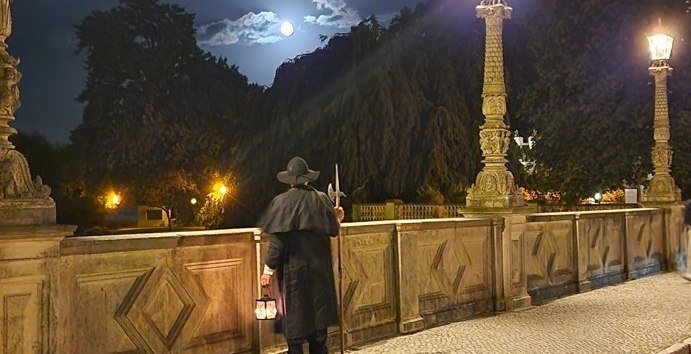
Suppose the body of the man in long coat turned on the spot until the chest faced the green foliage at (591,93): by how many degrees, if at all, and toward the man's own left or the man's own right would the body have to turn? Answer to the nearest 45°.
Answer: approximately 45° to the man's own right

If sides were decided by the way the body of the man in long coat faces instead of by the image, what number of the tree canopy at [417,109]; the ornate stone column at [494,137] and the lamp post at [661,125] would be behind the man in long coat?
0

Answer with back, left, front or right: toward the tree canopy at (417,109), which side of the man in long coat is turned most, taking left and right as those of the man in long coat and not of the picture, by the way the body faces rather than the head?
front

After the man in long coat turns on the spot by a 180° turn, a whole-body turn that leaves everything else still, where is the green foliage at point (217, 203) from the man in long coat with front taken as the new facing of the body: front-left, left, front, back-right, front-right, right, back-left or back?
back

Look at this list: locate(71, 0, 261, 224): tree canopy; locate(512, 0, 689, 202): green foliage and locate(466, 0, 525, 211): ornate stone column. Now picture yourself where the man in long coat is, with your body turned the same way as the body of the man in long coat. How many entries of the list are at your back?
0

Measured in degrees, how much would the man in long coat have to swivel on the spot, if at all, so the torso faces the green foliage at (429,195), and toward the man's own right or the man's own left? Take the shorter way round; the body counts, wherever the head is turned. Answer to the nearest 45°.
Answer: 0° — they already face it

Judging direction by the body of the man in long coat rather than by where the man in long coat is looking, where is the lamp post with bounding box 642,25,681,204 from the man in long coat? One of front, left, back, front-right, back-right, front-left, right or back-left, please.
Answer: front-right

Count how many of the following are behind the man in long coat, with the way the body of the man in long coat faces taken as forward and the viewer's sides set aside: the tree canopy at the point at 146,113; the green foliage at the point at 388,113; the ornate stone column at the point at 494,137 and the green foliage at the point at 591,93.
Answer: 0

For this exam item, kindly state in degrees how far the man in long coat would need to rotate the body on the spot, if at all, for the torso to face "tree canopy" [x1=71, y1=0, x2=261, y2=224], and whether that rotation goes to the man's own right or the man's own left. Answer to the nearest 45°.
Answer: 0° — they already face it

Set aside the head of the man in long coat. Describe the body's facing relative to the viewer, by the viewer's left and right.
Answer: facing away from the viewer

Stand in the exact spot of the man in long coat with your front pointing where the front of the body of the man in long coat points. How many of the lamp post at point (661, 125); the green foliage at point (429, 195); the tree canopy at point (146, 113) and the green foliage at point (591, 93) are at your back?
0

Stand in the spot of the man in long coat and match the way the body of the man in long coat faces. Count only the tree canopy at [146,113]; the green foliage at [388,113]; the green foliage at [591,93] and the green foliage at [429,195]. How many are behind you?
0
